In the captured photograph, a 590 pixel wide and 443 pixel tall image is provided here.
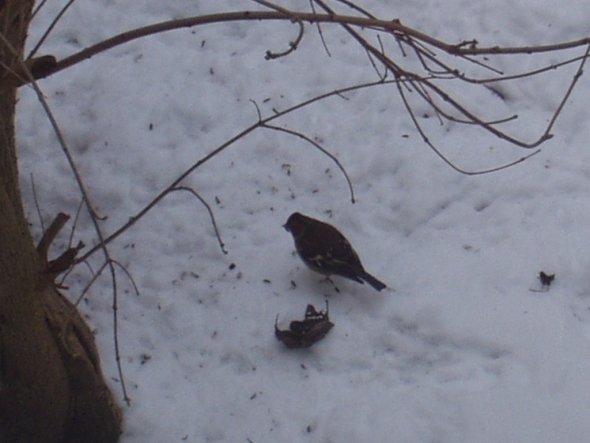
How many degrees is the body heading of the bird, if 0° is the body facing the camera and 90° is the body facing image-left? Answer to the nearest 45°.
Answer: approximately 90°
